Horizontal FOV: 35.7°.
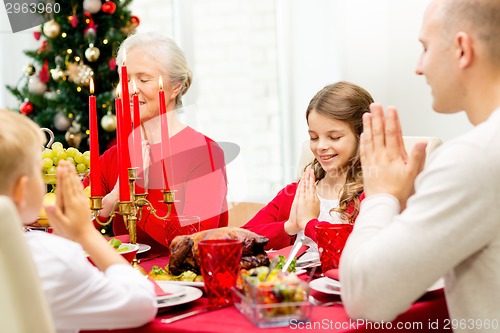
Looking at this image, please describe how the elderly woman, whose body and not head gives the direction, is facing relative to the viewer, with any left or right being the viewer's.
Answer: facing the viewer and to the left of the viewer

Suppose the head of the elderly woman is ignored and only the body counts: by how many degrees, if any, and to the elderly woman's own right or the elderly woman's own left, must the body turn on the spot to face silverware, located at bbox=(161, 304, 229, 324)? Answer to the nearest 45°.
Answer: approximately 45° to the elderly woman's own left

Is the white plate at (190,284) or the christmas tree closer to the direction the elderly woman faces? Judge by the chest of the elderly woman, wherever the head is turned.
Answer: the white plate

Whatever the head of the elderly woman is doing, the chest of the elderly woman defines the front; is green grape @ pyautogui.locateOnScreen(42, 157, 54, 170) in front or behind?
in front

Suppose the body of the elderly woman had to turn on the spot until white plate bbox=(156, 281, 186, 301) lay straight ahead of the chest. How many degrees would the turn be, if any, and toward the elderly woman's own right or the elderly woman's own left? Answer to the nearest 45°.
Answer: approximately 45° to the elderly woman's own left

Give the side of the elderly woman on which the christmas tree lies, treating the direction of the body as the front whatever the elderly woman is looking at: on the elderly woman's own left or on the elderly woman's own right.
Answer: on the elderly woman's own right

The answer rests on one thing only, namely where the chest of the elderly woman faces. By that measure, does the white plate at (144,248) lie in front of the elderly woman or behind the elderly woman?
in front

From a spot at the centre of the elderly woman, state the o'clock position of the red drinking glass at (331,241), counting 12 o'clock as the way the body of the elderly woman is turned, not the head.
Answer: The red drinking glass is roughly at 10 o'clock from the elderly woman.

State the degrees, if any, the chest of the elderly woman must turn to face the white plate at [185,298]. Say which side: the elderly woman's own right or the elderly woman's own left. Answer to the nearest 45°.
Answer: approximately 45° to the elderly woman's own left

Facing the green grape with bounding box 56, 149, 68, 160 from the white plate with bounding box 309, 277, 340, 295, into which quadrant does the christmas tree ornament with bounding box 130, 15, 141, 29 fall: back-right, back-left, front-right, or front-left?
front-right

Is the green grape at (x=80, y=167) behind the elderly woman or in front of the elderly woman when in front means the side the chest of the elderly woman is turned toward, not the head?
in front
